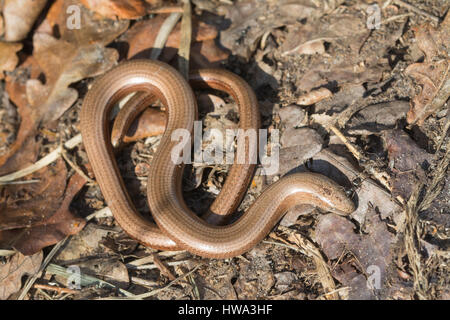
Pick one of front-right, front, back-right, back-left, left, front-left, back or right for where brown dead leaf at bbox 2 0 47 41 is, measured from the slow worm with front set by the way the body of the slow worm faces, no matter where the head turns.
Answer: back-left

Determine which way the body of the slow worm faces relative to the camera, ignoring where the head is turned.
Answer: to the viewer's right

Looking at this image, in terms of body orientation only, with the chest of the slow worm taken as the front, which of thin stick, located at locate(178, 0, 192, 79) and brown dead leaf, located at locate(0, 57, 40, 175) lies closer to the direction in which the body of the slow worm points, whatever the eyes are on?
the thin stick

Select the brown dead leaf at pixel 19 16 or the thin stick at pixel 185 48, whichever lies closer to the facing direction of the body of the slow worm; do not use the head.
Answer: the thin stick

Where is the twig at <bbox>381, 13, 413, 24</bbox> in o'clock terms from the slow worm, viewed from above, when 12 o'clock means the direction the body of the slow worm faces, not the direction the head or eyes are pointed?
The twig is roughly at 11 o'clock from the slow worm.

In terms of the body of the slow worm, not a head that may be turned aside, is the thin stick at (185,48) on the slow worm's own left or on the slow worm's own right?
on the slow worm's own left

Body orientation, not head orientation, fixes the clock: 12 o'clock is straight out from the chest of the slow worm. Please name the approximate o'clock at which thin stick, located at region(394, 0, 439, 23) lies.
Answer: The thin stick is roughly at 11 o'clock from the slow worm.
